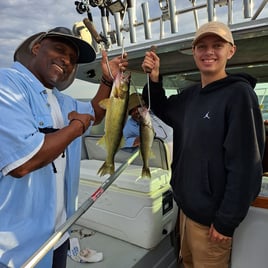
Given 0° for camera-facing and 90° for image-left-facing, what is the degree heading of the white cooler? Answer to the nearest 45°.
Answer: approximately 45°

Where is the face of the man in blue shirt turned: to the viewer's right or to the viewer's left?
to the viewer's right

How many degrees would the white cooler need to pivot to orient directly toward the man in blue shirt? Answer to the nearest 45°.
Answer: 0° — it already faces them

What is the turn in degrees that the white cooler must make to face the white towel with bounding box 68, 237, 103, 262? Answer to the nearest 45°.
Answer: approximately 45° to its right

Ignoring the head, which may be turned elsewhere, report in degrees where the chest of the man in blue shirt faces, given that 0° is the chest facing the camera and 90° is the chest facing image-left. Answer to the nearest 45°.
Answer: approximately 315°
